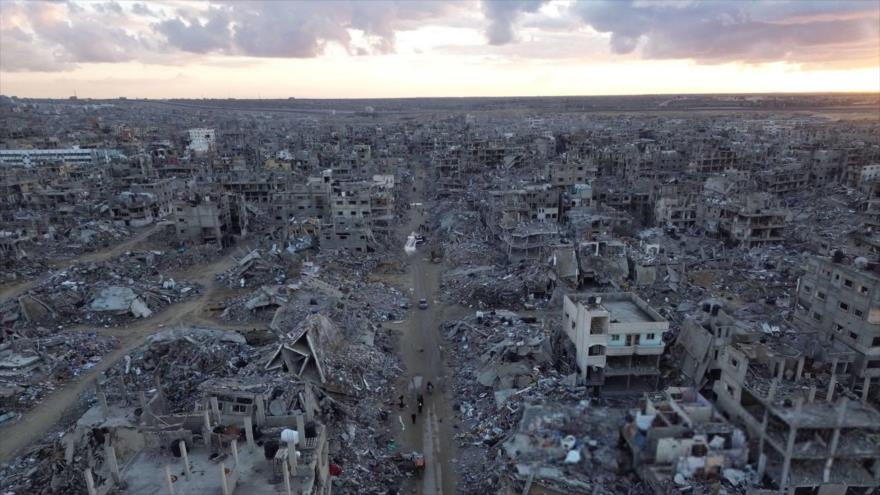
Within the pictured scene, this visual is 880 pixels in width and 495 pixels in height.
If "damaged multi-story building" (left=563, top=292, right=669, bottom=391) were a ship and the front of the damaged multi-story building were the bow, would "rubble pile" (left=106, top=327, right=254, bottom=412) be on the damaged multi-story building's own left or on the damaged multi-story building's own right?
on the damaged multi-story building's own right

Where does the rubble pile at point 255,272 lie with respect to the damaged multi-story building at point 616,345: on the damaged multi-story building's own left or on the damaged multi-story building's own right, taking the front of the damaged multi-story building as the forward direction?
on the damaged multi-story building's own right

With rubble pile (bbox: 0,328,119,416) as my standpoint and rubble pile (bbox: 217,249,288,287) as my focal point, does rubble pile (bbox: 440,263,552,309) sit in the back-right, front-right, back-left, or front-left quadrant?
front-right

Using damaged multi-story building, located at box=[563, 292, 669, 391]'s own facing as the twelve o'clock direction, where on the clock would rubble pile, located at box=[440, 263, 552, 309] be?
The rubble pile is roughly at 5 o'clock from the damaged multi-story building.

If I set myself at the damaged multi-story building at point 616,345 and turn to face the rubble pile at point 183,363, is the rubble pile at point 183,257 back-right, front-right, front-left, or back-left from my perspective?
front-right

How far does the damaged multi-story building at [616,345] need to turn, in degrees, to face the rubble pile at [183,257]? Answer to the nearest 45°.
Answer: approximately 90° to its right

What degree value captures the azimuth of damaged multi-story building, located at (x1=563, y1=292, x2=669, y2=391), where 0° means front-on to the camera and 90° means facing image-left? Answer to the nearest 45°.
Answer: approximately 0°

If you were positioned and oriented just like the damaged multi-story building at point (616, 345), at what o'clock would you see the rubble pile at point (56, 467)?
The rubble pile is roughly at 2 o'clock from the damaged multi-story building.

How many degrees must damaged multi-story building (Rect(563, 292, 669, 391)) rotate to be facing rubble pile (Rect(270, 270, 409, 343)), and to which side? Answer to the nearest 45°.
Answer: approximately 90° to its right

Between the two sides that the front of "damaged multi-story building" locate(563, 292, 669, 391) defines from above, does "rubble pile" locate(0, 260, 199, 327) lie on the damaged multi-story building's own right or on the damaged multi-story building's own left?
on the damaged multi-story building's own right
